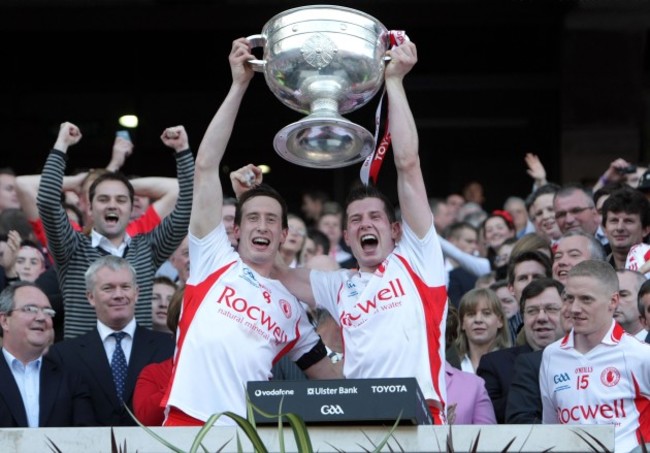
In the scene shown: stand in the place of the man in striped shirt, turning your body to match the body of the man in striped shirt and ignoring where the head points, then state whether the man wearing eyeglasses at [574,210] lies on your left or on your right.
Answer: on your left

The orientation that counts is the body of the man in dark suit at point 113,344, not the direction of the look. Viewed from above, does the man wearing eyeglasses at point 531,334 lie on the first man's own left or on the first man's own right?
on the first man's own left

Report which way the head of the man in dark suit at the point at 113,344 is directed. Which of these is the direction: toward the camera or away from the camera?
toward the camera

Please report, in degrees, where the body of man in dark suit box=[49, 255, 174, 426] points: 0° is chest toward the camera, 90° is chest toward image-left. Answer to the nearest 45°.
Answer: approximately 0°

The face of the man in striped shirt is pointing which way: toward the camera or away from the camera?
toward the camera

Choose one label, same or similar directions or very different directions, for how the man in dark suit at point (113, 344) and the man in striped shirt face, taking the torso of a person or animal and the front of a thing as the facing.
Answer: same or similar directions

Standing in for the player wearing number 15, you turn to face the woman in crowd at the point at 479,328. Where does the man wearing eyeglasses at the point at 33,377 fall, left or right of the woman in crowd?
left

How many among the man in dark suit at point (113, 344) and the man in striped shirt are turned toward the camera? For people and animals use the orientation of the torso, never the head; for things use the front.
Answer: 2

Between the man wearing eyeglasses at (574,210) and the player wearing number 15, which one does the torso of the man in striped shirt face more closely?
the player wearing number 15

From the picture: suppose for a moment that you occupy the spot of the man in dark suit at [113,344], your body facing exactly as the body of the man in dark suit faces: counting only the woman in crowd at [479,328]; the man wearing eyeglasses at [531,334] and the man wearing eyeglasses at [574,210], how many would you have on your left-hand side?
3

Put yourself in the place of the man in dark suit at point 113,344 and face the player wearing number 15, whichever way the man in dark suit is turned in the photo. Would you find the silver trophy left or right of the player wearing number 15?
right

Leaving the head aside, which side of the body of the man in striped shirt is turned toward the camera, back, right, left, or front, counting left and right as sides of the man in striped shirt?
front
